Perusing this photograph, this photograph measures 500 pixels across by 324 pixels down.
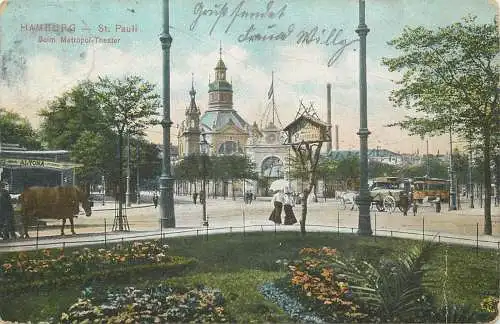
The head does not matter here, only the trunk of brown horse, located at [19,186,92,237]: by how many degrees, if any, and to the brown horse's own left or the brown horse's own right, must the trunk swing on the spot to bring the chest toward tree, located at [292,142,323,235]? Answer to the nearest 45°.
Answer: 0° — it already faces it

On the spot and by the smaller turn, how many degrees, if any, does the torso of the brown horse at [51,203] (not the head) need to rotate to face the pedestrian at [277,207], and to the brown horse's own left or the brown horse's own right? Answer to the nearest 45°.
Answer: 0° — it already faces them

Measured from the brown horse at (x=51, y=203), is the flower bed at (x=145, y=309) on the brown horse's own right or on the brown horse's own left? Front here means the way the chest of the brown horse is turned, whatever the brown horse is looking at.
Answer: on the brown horse's own right

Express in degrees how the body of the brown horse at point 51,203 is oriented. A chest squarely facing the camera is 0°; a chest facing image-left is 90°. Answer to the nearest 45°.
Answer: approximately 270°

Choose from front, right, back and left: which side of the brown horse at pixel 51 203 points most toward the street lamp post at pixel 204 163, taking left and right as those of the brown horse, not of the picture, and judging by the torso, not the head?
front
